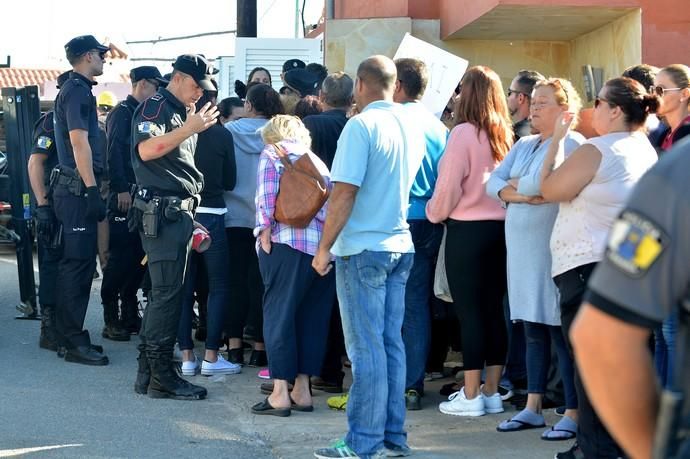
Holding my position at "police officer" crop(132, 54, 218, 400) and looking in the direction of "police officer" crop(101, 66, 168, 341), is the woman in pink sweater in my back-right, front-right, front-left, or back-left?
back-right

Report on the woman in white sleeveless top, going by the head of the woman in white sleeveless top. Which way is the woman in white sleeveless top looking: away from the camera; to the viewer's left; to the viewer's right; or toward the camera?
to the viewer's left

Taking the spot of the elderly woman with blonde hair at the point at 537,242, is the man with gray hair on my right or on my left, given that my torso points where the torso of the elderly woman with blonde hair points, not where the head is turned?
on my right

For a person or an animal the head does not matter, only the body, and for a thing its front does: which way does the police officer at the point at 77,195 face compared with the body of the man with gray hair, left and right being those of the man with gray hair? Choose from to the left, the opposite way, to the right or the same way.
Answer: to the right

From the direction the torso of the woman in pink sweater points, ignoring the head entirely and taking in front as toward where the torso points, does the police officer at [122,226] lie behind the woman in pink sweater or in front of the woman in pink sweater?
in front

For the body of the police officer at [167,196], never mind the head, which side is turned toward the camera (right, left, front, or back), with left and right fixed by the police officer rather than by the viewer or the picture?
right

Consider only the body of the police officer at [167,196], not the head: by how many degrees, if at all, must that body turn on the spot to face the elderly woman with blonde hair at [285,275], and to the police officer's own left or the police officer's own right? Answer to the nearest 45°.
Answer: approximately 45° to the police officer's own right

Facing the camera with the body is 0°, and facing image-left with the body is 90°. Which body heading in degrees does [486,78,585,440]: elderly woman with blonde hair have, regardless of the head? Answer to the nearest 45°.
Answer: approximately 45°

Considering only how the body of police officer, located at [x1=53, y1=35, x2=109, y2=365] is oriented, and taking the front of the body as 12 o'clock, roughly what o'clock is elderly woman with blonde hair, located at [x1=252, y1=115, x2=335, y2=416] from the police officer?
The elderly woman with blonde hair is roughly at 2 o'clock from the police officer.

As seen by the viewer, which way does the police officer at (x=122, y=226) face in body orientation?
to the viewer's right

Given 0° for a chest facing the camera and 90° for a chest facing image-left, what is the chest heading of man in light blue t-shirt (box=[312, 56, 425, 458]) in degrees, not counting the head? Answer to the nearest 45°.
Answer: approximately 135°

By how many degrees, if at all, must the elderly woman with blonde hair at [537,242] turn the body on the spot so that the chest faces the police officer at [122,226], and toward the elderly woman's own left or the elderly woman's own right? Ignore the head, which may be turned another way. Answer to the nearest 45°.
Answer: approximately 90° to the elderly woman's own right

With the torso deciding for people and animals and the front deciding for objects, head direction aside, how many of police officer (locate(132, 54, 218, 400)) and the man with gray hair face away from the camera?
1

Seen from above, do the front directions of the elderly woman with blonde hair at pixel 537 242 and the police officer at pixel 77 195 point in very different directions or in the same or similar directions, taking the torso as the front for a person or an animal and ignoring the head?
very different directions
